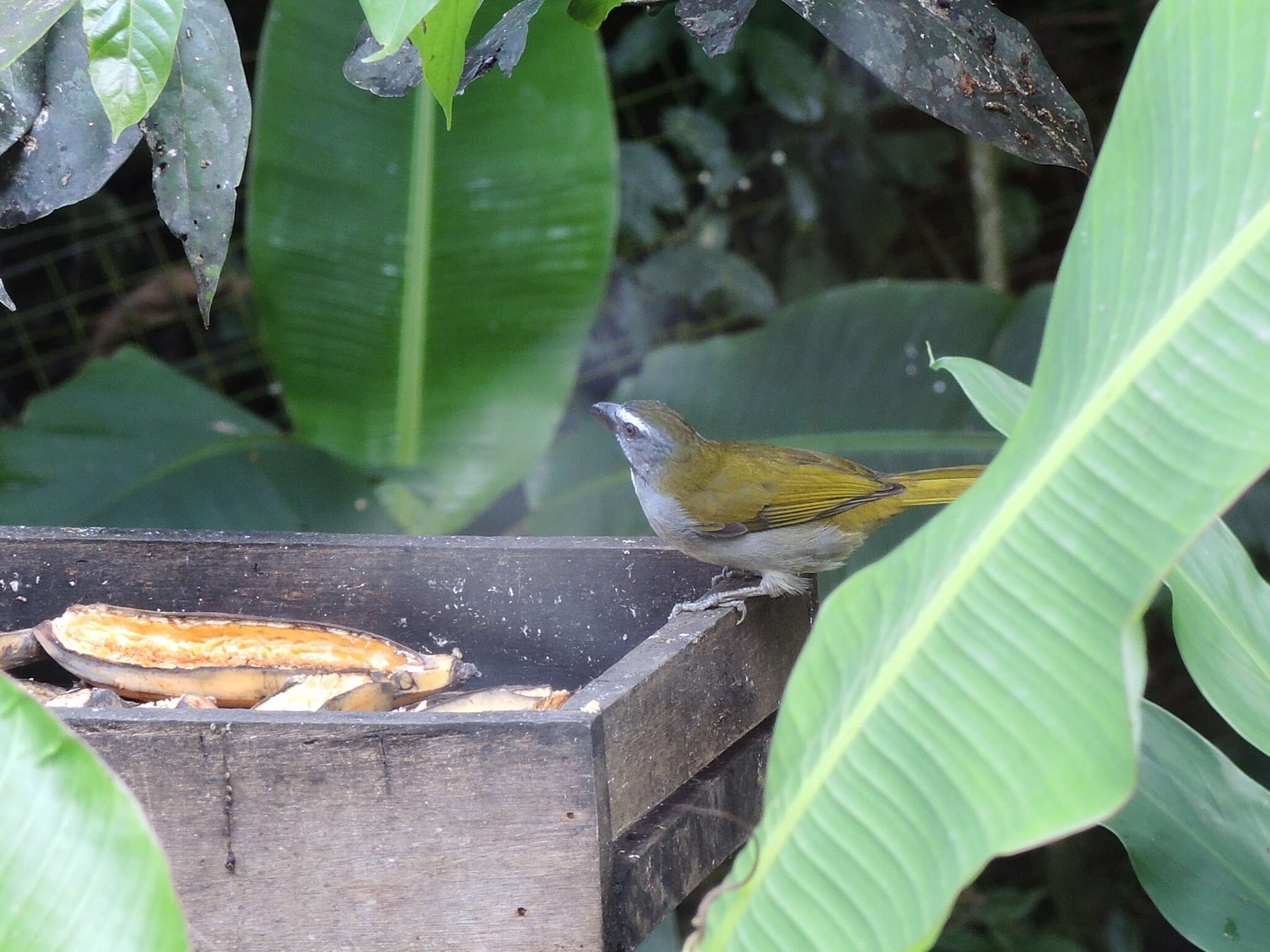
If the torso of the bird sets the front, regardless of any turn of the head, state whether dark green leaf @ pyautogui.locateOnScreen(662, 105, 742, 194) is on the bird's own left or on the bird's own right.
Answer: on the bird's own right

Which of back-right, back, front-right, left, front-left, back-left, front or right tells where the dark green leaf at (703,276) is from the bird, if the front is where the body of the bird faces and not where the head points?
right

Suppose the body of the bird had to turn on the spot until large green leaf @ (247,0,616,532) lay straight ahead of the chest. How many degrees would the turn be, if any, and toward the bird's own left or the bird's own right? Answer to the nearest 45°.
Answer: approximately 45° to the bird's own right

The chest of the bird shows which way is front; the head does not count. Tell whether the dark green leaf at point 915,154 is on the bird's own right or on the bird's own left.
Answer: on the bird's own right

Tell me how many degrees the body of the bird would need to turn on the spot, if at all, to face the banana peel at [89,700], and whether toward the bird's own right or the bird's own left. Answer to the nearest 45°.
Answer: approximately 45° to the bird's own left

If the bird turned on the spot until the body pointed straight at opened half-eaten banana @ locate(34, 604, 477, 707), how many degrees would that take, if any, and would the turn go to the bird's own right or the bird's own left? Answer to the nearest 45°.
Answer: approximately 45° to the bird's own left

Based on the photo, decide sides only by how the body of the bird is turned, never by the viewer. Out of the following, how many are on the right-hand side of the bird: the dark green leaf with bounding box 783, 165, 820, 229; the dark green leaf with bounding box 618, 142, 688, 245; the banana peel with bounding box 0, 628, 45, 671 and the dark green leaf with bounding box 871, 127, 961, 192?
3

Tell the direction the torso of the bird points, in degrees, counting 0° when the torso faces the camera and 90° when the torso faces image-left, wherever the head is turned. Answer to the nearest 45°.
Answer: approximately 90°

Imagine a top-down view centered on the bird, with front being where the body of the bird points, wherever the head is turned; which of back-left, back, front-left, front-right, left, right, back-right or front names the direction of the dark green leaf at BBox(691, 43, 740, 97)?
right
